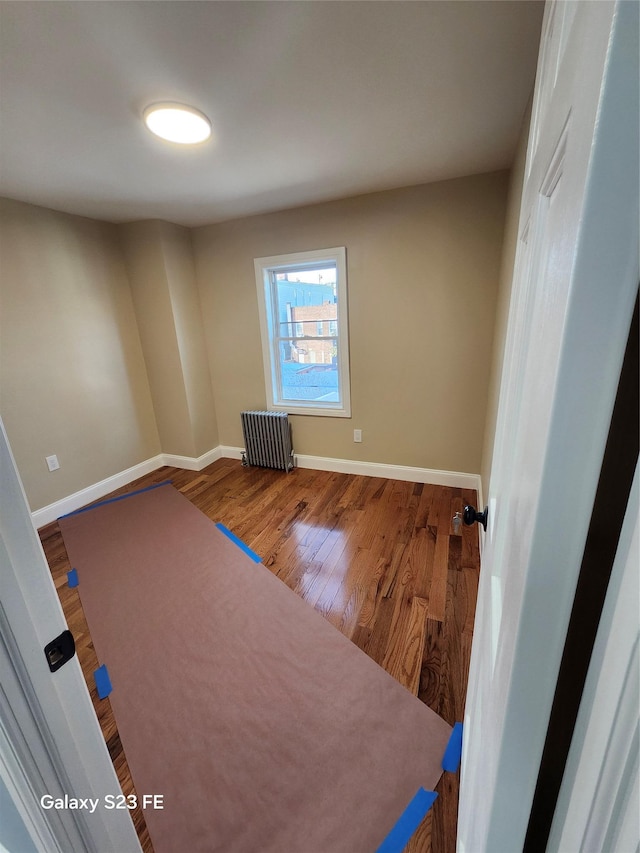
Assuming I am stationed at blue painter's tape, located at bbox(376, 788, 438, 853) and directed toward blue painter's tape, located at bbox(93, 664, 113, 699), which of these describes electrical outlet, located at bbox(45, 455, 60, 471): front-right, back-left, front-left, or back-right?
front-right

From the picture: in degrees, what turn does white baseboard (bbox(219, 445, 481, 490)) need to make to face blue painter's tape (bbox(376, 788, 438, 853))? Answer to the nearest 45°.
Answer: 0° — it already faces it

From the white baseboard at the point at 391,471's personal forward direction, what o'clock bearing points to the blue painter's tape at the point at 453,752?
The blue painter's tape is roughly at 12 o'clock from the white baseboard.

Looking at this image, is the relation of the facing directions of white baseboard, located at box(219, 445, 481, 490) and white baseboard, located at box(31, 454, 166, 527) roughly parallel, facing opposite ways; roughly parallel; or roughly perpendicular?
roughly perpendicular

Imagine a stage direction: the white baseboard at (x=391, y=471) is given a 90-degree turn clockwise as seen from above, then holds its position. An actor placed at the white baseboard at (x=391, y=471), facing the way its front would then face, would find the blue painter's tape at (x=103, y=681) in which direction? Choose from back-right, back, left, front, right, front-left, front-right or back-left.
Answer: front-left

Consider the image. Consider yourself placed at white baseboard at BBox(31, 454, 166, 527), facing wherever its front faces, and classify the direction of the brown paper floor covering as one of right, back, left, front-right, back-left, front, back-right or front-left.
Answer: front-right

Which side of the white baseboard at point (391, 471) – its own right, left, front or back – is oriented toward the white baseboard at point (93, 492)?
right

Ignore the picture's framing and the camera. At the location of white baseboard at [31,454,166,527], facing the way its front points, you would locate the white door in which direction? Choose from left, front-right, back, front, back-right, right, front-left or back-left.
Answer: front-right

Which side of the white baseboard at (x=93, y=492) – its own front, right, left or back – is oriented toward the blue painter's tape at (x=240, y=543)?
front

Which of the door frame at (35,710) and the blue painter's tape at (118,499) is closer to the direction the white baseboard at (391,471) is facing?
the door frame

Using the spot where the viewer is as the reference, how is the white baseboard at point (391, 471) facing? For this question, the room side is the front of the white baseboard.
facing the viewer

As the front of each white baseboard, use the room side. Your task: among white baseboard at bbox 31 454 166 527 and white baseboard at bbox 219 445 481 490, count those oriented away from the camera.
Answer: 0

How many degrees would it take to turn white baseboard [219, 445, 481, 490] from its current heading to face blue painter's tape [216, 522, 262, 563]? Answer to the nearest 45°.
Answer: approximately 45° to its right

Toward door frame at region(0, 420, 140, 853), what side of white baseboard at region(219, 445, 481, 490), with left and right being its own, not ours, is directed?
front

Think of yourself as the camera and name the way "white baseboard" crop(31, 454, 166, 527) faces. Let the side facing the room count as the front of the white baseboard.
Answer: facing the viewer and to the right of the viewer
